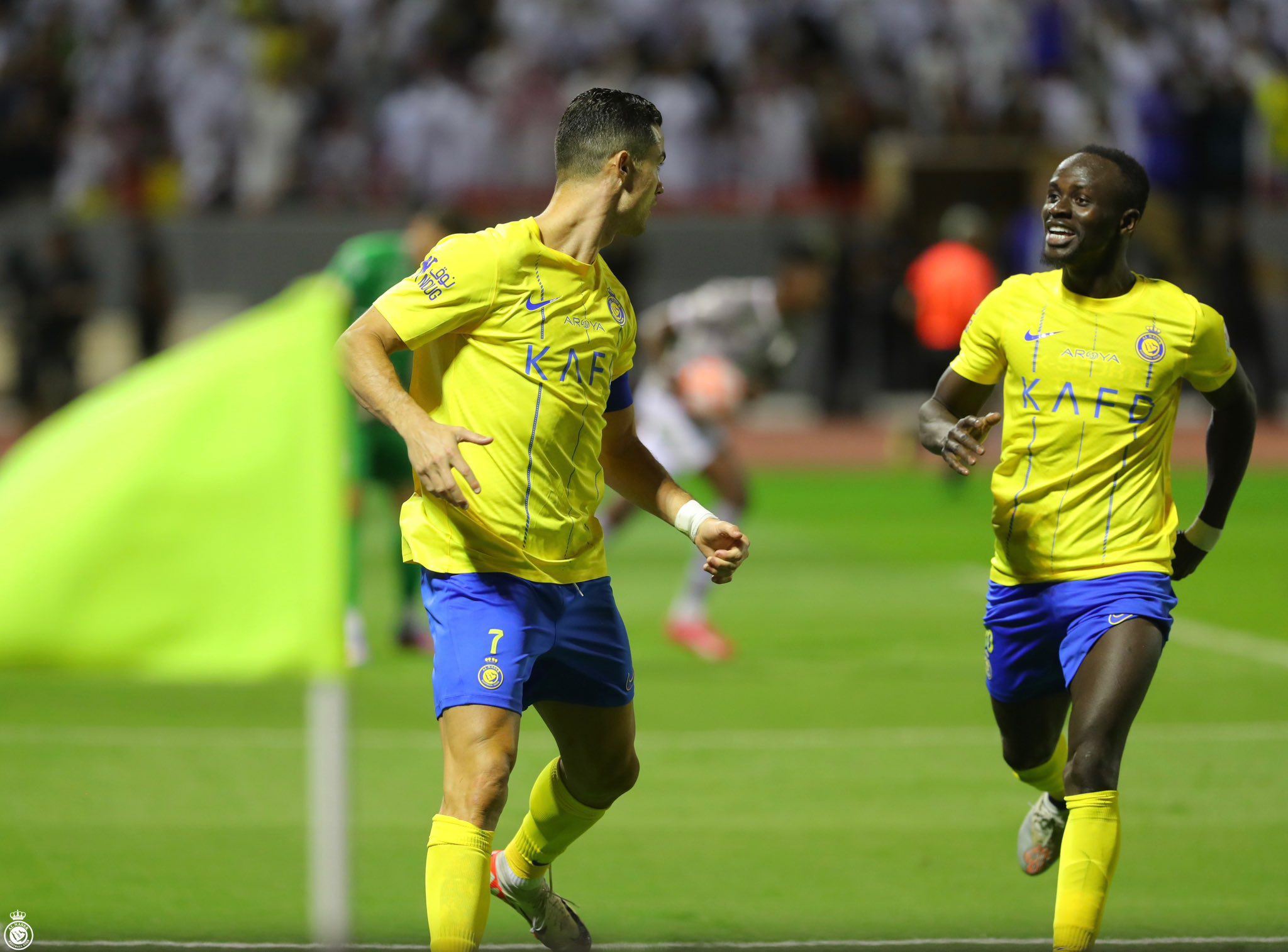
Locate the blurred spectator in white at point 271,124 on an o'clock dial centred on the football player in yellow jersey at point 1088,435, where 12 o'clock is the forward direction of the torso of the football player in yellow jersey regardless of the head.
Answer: The blurred spectator in white is roughly at 5 o'clock from the football player in yellow jersey.

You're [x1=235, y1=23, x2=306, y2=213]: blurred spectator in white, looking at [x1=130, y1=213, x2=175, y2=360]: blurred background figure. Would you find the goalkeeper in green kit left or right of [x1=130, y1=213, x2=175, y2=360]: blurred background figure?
left

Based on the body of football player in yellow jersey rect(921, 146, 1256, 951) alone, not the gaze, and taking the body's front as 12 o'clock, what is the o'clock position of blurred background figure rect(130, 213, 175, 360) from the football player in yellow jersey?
The blurred background figure is roughly at 5 o'clock from the football player in yellow jersey.

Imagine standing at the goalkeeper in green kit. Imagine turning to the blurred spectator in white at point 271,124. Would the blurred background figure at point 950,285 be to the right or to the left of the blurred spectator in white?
right

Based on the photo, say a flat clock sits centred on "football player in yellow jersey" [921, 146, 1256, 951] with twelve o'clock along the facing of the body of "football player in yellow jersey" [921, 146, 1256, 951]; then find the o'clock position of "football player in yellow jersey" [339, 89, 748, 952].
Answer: "football player in yellow jersey" [339, 89, 748, 952] is roughly at 2 o'clock from "football player in yellow jersey" [921, 146, 1256, 951].

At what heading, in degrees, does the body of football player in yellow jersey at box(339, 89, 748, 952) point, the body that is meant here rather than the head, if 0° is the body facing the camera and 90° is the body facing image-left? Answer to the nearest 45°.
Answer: approximately 315°

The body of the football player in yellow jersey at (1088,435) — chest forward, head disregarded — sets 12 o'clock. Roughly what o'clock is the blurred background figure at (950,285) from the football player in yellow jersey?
The blurred background figure is roughly at 6 o'clock from the football player in yellow jersey.
